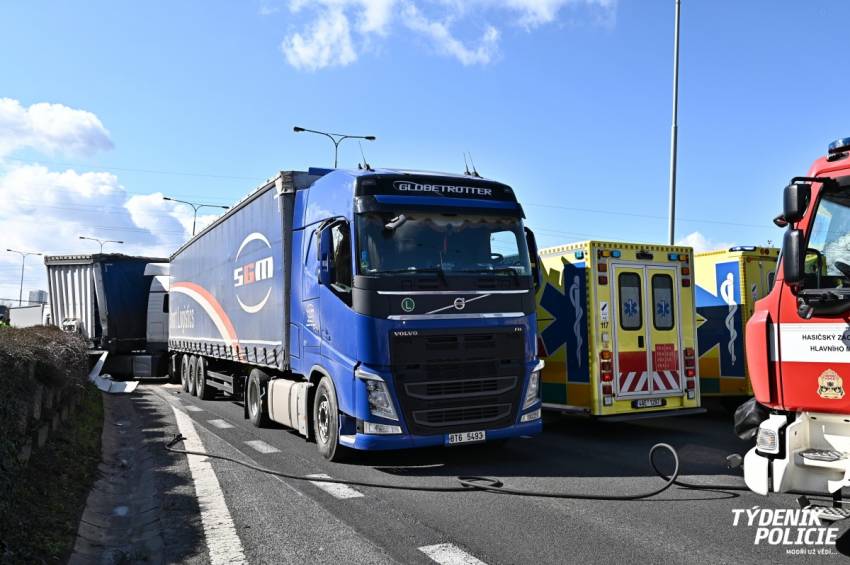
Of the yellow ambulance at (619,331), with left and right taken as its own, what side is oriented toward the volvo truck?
left

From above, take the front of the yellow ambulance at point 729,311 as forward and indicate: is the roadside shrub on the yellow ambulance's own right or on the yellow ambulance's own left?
on the yellow ambulance's own left

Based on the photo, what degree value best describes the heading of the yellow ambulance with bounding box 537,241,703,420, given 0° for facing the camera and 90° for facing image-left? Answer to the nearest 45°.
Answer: approximately 135°

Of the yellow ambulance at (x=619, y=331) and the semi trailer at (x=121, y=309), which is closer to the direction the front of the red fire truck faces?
the semi trailer

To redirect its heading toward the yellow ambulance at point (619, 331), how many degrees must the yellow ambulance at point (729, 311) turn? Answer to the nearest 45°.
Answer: approximately 90° to its left

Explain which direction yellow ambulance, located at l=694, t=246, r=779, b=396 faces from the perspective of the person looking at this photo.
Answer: facing away from the viewer and to the left of the viewer

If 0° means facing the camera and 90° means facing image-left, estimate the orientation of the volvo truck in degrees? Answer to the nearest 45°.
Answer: approximately 315°

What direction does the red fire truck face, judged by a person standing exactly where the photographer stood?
facing to the left of the viewer
